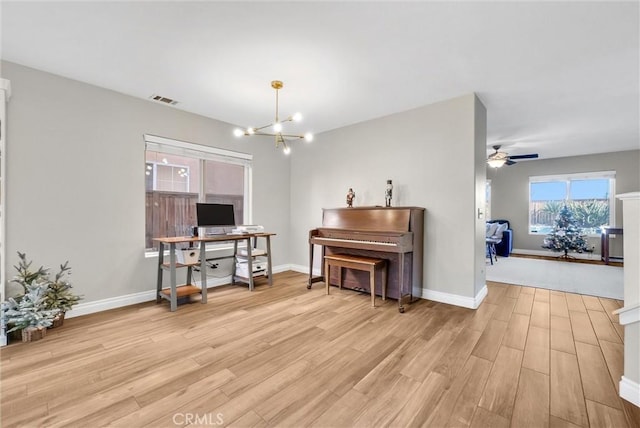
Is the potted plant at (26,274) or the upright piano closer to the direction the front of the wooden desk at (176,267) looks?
the upright piano

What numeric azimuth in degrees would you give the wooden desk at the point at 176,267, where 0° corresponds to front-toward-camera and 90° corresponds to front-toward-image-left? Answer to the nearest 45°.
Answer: approximately 315°

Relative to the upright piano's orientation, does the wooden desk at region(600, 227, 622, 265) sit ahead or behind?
behind

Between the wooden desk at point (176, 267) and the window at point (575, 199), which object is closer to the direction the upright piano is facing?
the wooden desk

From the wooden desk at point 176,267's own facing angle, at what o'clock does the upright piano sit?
The upright piano is roughly at 11 o'clock from the wooden desk.

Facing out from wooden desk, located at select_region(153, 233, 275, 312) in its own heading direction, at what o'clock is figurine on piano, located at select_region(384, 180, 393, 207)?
The figurine on piano is roughly at 11 o'clock from the wooden desk.

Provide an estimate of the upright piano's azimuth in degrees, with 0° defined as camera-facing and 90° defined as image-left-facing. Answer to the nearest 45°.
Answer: approximately 45°

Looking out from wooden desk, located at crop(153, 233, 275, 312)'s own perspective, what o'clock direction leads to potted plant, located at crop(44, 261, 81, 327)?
The potted plant is roughly at 4 o'clock from the wooden desk.
